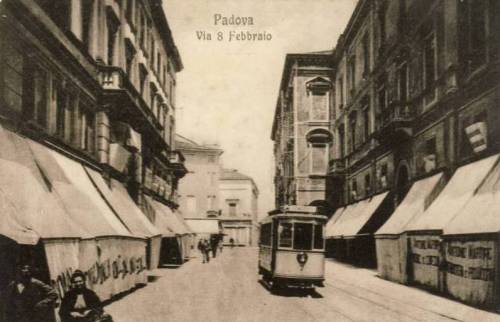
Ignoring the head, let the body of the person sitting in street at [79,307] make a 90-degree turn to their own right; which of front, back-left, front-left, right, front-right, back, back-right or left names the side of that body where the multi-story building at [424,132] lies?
back-right

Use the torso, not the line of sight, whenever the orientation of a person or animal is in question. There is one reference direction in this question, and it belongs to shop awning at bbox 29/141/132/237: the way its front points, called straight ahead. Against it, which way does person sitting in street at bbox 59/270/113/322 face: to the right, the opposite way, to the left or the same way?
to the right

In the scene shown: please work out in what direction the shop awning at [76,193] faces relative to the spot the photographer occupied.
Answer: facing to the right of the viewer

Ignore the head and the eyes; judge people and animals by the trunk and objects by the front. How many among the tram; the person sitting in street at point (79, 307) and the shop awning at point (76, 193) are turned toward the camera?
2

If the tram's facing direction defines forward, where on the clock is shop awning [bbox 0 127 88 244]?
The shop awning is roughly at 1 o'clock from the tram.

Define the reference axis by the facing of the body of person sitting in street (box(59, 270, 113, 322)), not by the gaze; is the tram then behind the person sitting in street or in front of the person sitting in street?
behind

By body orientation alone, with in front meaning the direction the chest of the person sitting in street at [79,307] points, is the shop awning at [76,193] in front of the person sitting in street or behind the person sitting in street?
behind

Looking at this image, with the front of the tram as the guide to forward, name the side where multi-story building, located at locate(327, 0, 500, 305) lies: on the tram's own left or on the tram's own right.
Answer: on the tram's own left
